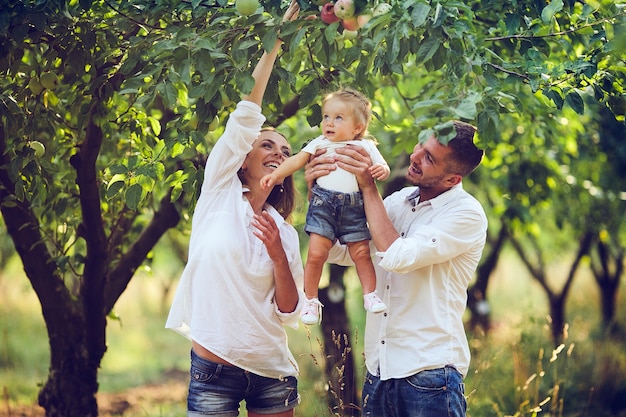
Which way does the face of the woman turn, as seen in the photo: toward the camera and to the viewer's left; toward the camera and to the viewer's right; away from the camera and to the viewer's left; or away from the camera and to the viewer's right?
toward the camera and to the viewer's right

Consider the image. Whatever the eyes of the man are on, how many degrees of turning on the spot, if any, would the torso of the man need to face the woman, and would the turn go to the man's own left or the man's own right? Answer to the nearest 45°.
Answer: approximately 45° to the man's own right

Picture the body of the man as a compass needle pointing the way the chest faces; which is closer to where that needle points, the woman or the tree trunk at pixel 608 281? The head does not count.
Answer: the woman

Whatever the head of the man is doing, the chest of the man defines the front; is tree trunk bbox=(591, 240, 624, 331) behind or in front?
behind

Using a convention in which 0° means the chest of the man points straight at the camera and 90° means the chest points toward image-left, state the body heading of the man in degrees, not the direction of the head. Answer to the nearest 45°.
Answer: approximately 45°

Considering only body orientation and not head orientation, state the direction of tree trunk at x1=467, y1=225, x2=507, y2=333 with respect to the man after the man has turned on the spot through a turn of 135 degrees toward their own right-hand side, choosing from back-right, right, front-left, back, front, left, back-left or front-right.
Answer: front
